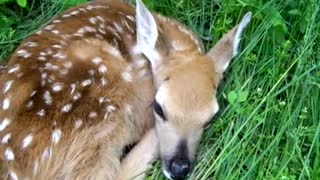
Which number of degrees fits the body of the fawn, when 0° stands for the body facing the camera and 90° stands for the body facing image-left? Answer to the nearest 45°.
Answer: approximately 315°
